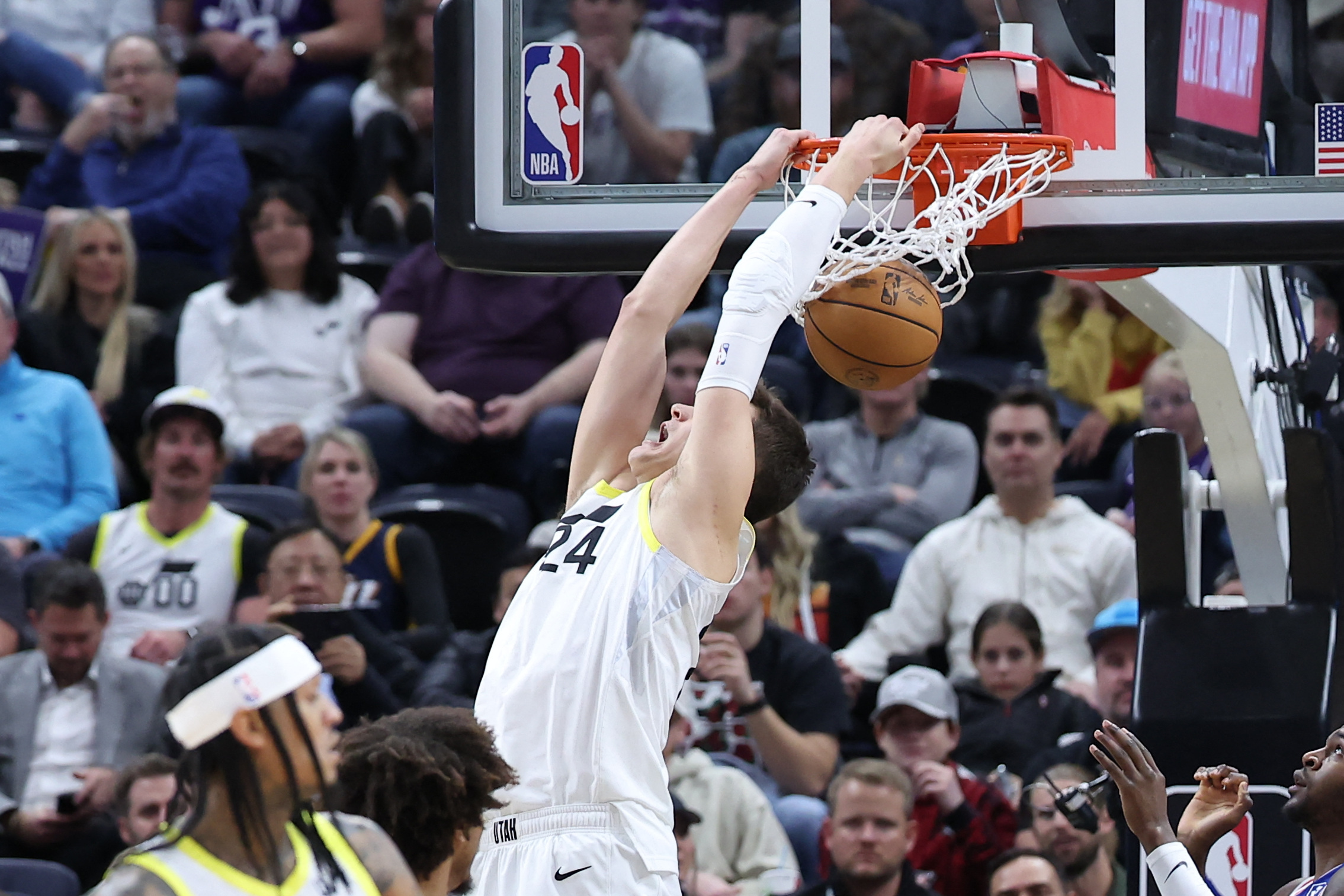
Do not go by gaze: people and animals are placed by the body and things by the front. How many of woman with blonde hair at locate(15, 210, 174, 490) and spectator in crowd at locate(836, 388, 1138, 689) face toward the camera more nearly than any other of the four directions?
2

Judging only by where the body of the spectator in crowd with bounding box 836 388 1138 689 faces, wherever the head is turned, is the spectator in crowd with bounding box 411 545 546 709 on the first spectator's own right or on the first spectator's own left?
on the first spectator's own right

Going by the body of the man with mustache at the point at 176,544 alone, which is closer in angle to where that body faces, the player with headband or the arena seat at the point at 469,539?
the player with headband

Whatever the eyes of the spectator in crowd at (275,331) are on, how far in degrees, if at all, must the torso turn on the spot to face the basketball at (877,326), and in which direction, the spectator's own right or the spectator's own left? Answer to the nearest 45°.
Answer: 0° — they already face it

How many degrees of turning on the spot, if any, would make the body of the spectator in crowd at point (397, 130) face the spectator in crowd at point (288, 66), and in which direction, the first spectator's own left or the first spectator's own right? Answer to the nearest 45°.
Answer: approximately 135° to the first spectator's own right

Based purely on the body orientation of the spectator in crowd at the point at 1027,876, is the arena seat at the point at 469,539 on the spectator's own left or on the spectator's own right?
on the spectator's own right

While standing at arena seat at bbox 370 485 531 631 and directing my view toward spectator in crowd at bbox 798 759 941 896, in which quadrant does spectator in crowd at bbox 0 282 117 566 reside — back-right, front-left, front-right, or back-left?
back-right

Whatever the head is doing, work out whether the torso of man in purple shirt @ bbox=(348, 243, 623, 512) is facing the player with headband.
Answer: yes

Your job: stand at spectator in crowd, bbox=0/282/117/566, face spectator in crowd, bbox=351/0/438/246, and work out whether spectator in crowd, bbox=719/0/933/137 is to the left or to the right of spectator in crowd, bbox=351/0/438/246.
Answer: right
